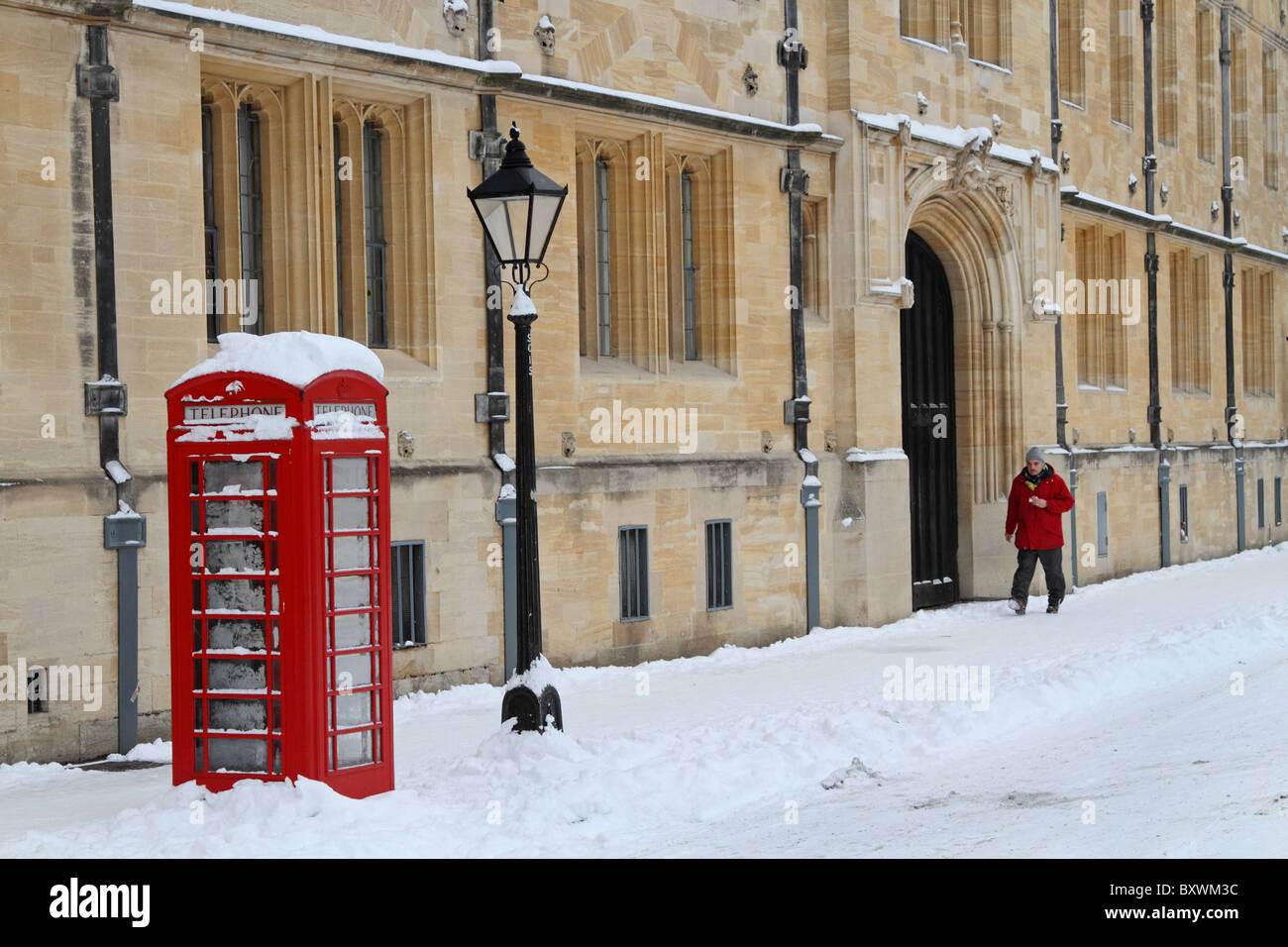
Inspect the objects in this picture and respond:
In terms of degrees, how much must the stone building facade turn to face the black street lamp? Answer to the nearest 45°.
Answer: approximately 45° to its right

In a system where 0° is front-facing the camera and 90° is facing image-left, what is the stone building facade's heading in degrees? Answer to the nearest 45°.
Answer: approximately 315°

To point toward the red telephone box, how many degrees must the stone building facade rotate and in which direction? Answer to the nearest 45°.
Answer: approximately 45° to its right
